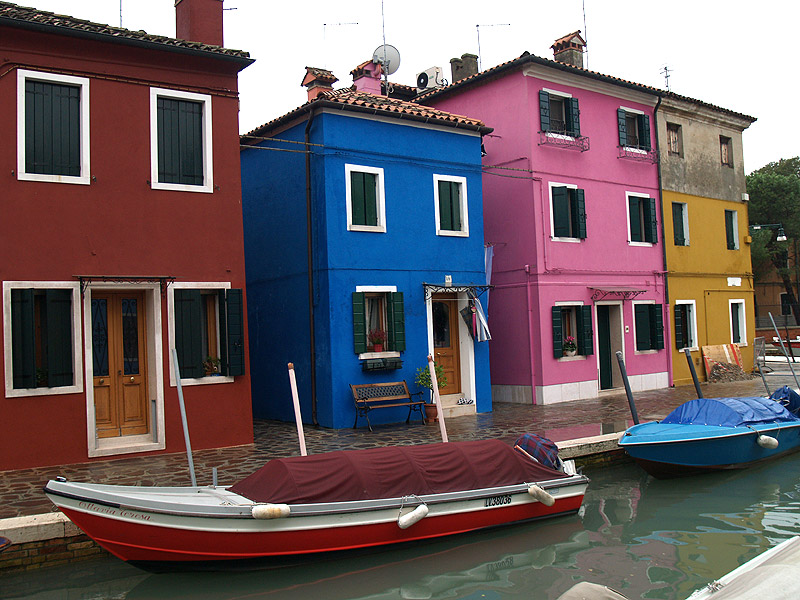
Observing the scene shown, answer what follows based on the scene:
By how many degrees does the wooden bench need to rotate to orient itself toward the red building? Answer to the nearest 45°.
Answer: approximately 90° to its right

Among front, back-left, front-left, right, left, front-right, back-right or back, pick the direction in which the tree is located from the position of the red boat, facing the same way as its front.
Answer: back

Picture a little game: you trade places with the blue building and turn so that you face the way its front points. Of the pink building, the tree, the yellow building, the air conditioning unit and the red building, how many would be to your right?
1

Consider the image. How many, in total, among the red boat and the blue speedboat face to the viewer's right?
0

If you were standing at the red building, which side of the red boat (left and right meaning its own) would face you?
right

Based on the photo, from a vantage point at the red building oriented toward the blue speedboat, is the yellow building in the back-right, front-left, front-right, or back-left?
front-left

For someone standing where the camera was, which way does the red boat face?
facing the viewer and to the left of the viewer

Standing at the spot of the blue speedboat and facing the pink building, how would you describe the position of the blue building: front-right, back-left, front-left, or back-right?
front-left

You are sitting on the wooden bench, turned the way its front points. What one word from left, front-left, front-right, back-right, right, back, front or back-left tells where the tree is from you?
left

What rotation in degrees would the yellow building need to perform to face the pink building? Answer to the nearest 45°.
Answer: approximately 90° to its right

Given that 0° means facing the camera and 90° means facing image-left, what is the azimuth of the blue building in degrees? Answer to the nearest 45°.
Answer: approximately 315°

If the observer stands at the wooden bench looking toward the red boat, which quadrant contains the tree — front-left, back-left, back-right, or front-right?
back-left

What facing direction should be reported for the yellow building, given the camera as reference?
facing the viewer and to the right of the viewer

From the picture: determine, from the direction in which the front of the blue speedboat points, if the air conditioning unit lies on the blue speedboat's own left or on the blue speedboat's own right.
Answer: on the blue speedboat's own right

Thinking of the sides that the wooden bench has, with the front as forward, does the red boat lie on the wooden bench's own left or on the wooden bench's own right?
on the wooden bench's own right

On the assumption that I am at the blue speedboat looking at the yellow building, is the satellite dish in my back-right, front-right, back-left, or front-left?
front-left

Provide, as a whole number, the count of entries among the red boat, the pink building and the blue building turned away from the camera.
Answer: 0

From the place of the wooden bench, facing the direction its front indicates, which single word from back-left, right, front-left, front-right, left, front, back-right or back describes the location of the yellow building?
left

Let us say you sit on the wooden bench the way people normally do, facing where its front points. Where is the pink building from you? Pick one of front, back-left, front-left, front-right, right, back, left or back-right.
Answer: left
